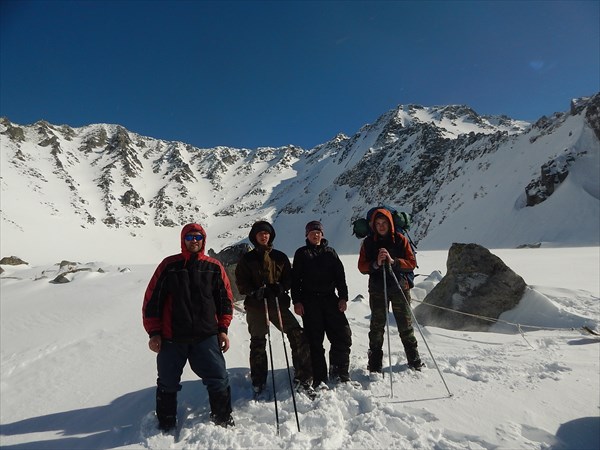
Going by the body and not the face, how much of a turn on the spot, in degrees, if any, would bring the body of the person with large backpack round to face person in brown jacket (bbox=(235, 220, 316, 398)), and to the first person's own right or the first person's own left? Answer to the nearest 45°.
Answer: approximately 45° to the first person's own right

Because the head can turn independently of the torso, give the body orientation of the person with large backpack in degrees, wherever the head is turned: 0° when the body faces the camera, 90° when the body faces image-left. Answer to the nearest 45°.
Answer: approximately 0°

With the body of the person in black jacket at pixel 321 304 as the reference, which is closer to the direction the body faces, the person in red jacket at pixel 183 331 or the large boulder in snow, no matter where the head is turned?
the person in red jacket
